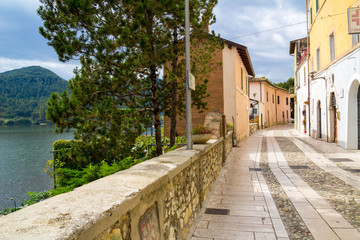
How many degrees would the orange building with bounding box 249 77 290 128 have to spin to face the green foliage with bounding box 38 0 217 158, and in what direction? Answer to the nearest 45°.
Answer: approximately 45° to its right

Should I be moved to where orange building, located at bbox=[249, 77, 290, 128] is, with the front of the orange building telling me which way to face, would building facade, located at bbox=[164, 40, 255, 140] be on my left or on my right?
on my right

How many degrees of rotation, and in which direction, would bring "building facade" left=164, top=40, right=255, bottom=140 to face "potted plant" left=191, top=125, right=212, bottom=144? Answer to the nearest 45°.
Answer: approximately 90° to its right

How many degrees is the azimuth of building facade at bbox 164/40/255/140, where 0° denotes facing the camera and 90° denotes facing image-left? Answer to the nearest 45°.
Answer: approximately 270°

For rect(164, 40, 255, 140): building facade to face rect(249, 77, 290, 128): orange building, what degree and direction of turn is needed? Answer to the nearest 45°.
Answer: approximately 90° to its left

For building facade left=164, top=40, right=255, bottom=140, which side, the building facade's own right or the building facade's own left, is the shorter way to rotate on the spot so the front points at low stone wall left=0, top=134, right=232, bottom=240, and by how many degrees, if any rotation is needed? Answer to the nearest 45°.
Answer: approximately 90° to the building facade's own right

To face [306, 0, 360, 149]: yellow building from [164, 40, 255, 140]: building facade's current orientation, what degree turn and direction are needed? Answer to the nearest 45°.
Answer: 0° — it already faces it

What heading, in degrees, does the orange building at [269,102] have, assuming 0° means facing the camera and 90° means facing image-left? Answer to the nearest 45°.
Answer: approximately 315°
